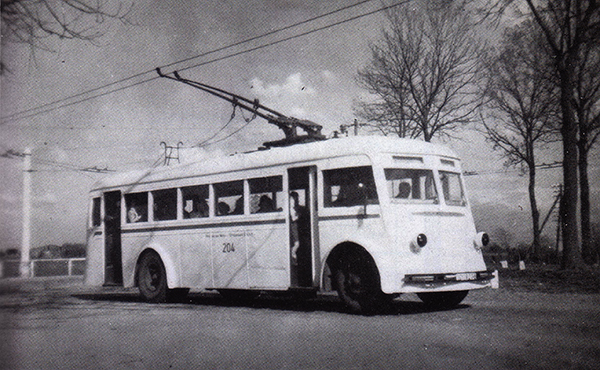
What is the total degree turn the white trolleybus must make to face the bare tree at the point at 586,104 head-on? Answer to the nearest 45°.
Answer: approximately 90° to its left

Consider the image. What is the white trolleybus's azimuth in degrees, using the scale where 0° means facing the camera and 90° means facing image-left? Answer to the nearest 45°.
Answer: approximately 315°

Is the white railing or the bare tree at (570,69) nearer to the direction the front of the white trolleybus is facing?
the bare tree

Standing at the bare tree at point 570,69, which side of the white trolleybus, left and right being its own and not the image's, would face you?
left

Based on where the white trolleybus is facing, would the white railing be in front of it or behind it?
behind
